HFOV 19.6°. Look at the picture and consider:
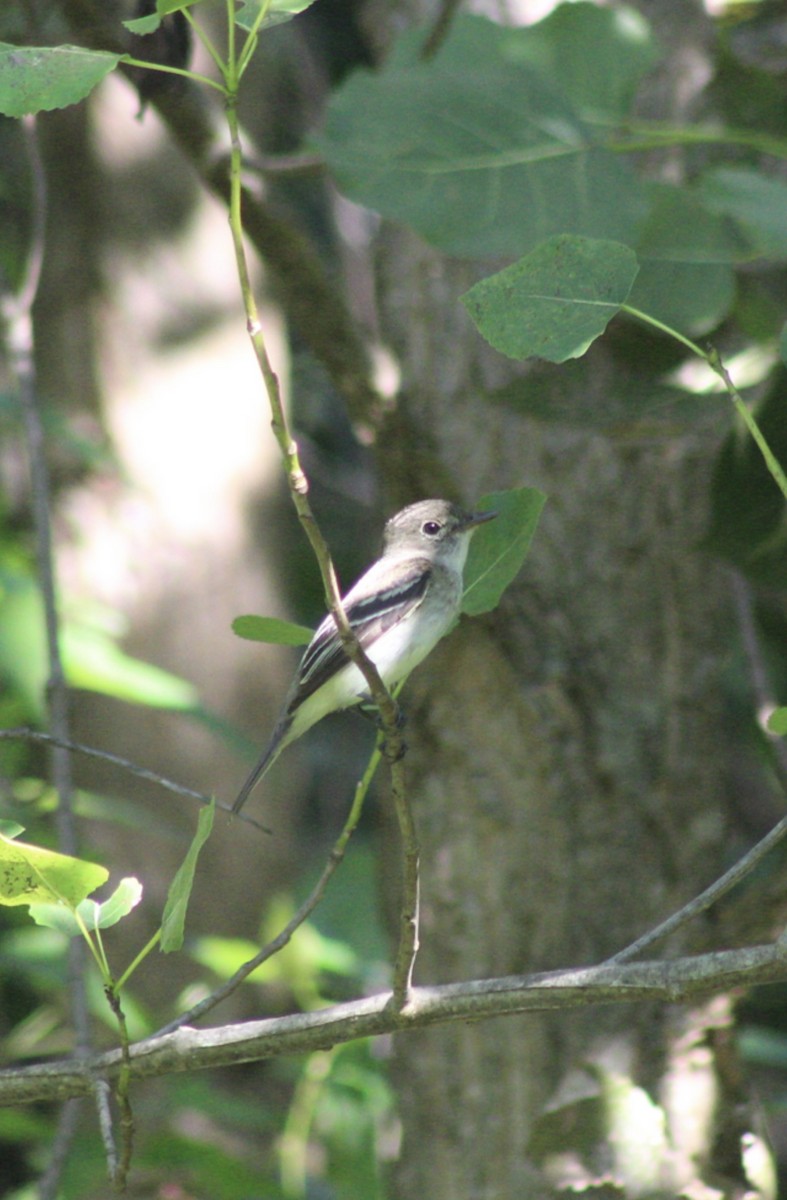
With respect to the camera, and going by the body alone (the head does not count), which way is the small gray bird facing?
to the viewer's right
